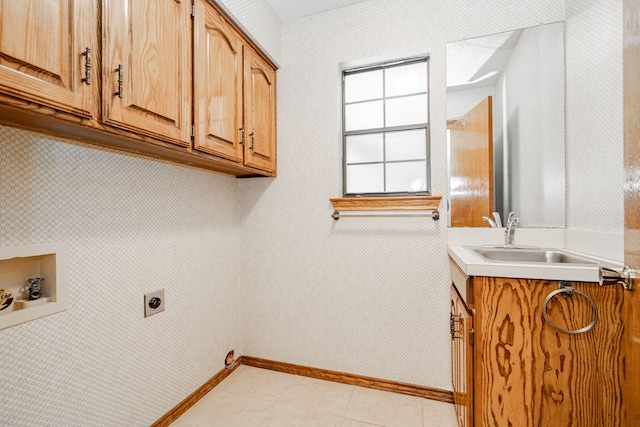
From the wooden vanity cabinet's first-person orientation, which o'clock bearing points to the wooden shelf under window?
The wooden shelf under window is roughly at 1 o'clock from the wooden vanity cabinet.

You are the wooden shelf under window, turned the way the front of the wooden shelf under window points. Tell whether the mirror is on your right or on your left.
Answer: on your left

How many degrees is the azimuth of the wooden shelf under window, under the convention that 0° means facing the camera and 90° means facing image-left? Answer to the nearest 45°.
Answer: approximately 0°

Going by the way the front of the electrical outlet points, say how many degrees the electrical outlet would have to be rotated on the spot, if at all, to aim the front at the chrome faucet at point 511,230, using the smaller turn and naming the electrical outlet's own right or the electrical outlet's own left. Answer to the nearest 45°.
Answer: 0° — it already faces it

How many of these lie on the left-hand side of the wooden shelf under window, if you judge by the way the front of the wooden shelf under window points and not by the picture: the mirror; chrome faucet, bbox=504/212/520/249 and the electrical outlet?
2

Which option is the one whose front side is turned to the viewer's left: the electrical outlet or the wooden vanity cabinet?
the wooden vanity cabinet

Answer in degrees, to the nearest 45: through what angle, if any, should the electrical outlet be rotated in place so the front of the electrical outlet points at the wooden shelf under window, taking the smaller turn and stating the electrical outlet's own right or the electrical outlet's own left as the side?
approximately 45° to the electrical outlet's own left

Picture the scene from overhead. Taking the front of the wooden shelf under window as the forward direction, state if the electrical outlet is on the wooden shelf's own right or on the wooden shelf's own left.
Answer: on the wooden shelf's own right

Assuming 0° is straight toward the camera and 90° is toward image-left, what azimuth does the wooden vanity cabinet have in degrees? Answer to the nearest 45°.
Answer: approximately 90°

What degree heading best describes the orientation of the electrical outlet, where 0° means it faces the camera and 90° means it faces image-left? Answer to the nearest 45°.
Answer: approximately 315°
